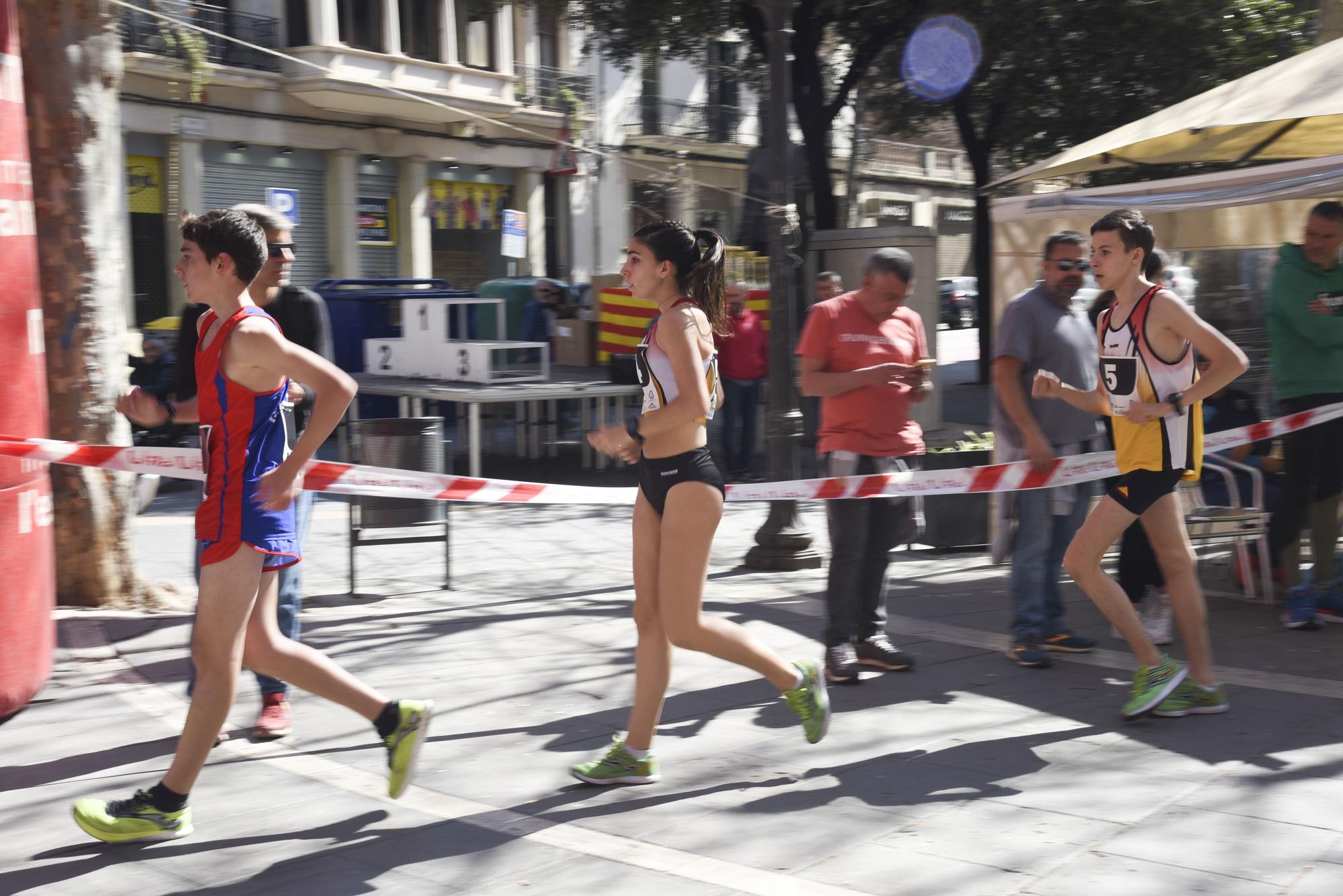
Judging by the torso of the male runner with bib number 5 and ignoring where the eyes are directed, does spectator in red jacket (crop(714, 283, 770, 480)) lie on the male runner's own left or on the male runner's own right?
on the male runner's own right

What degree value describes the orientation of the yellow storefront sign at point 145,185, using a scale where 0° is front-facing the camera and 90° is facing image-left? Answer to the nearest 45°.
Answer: approximately 0°

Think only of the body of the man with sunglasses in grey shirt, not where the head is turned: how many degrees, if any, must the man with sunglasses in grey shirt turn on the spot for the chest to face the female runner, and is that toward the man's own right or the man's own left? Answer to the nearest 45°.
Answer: approximately 90° to the man's own right
